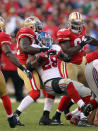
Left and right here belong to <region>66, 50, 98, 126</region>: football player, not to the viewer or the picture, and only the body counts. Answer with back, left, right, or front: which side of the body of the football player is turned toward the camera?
right

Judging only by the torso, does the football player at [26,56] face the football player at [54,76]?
yes

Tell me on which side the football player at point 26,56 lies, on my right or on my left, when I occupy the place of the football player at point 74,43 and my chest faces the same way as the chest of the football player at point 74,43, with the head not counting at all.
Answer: on my right

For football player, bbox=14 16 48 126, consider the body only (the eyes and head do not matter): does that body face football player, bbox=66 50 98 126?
yes

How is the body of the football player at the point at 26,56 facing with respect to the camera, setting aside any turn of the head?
to the viewer's right
